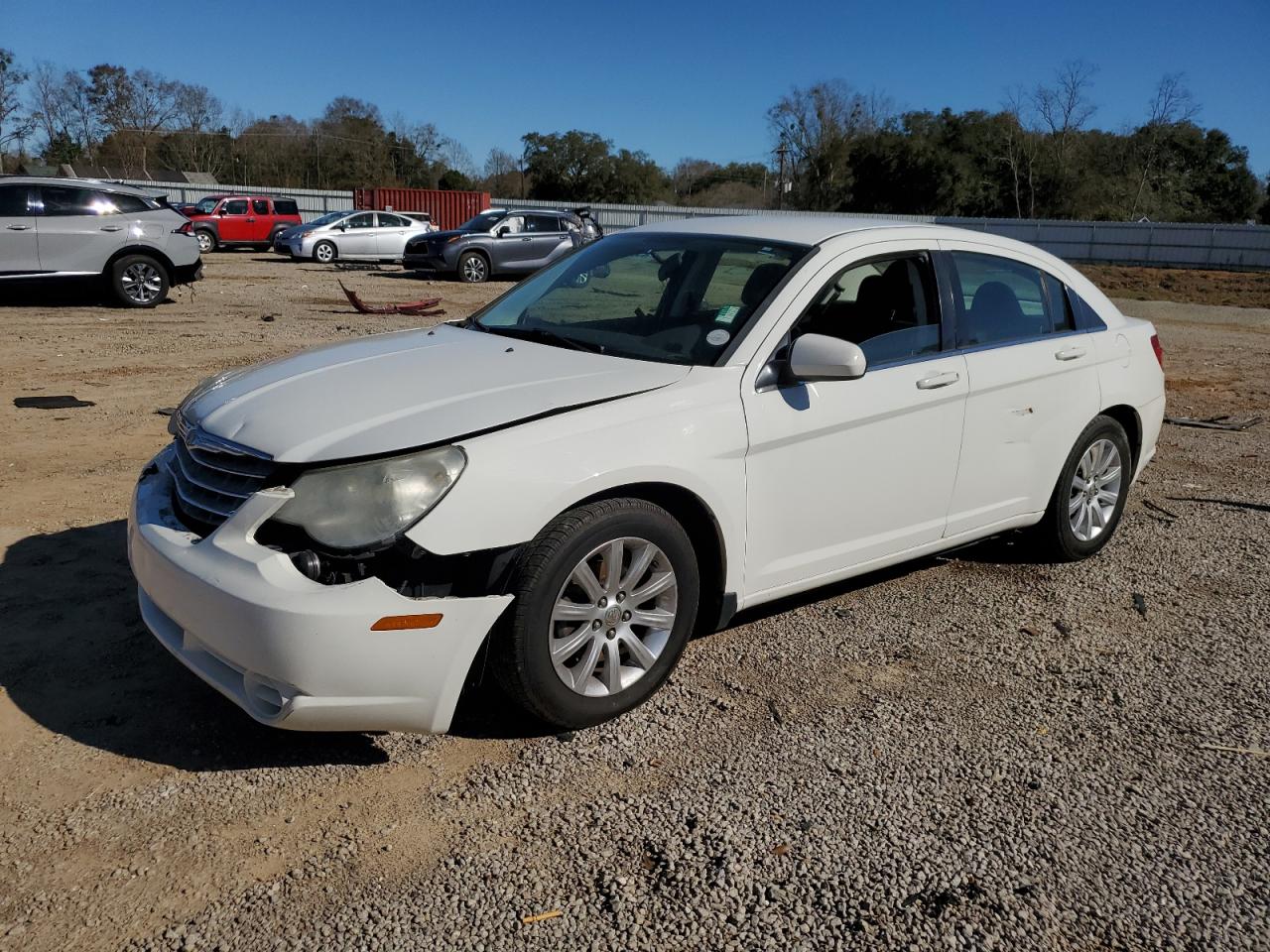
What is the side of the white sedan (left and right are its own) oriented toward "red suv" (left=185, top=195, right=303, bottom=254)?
right

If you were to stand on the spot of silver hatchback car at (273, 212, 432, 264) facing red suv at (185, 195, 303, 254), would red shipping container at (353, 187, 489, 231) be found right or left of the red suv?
right

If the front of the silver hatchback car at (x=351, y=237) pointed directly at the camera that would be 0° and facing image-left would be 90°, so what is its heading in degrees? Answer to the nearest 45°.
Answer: approximately 45°

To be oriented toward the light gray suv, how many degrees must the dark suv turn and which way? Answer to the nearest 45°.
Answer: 0° — it already faces it

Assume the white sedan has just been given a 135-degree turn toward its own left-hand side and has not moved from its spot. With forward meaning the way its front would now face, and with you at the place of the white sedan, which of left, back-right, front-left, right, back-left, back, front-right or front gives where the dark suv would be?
left

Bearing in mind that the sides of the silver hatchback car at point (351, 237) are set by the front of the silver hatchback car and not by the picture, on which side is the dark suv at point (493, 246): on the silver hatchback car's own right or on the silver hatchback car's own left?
on the silver hatchback car's own left

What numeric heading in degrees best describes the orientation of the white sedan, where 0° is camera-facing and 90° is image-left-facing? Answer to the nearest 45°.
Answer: approximately 45°

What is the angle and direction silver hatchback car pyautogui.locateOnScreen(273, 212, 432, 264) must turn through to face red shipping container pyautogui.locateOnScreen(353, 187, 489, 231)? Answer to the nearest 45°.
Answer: approximately 135° to its right

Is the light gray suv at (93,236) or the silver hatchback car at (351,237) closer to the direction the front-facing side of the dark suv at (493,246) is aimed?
the light gray suv

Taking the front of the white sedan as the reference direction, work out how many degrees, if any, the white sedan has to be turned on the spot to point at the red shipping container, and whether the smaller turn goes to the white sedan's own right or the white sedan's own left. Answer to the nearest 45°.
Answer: approximately 135° to the white sedan's own right

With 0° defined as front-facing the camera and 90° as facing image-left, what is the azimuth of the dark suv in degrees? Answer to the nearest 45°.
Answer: approximately 45°
